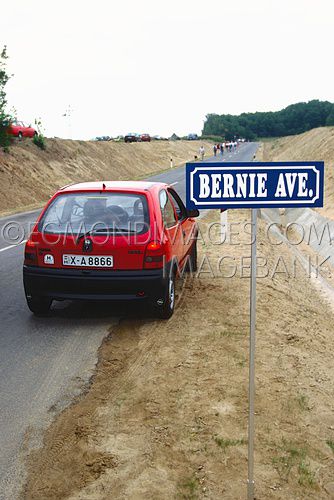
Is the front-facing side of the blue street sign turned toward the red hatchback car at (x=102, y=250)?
no

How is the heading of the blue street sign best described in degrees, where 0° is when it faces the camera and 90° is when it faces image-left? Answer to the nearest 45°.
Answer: approximately 0°

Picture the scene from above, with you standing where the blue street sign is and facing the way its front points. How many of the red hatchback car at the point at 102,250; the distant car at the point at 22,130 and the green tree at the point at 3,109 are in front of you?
0

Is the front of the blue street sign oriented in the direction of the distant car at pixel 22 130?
no

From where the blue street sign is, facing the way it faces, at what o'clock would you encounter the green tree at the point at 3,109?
The green tree is roughly at 5 o'clock from the blue street sign.
